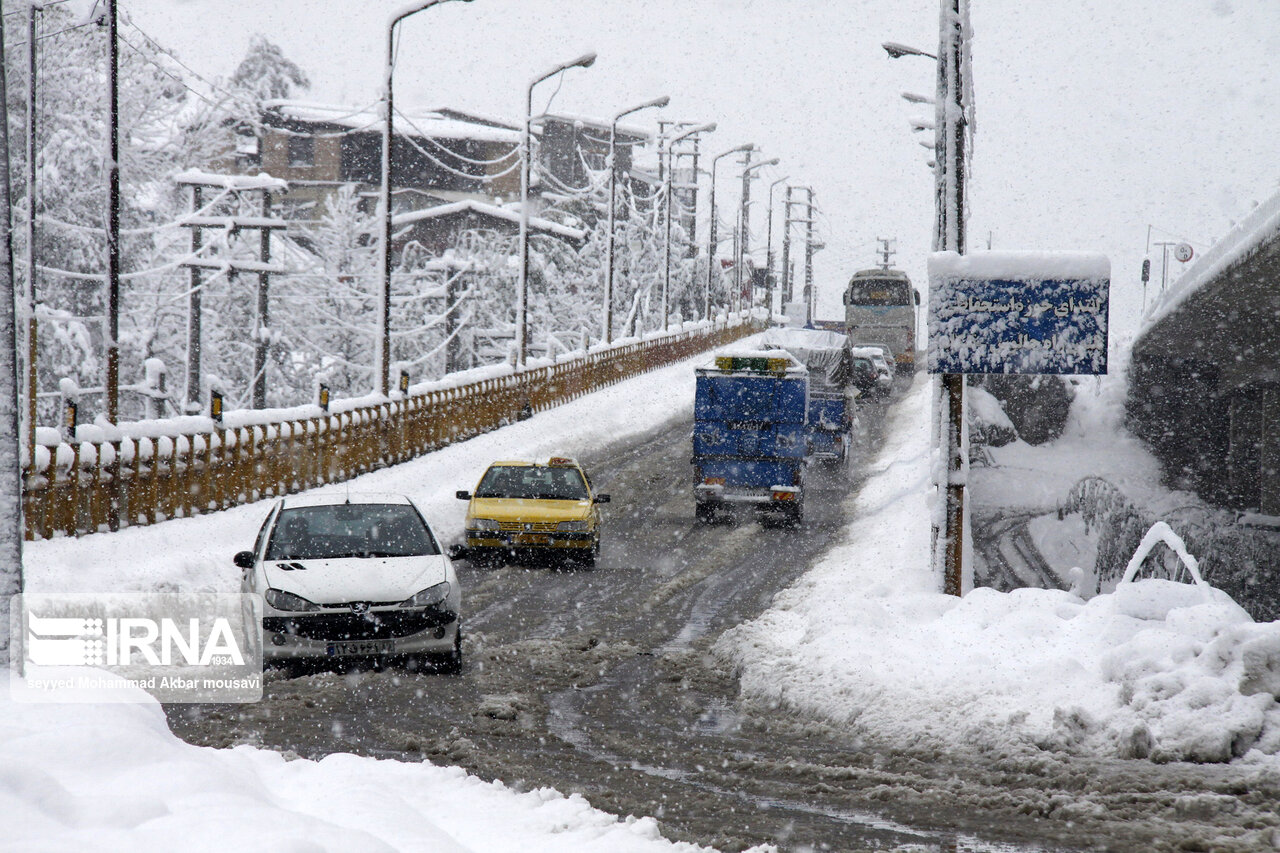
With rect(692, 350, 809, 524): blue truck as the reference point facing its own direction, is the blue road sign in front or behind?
behind

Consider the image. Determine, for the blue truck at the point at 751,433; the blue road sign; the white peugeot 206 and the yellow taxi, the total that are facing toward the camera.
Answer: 3

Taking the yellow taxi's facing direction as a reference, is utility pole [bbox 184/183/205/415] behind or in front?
behind

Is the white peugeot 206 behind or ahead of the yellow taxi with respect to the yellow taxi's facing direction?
ahead

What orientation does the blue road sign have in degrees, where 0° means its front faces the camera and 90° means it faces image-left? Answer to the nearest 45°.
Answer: approximately 0°

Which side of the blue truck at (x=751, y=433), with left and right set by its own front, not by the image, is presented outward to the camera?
back

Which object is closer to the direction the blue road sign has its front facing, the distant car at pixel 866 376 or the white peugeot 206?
the white peugeot 206

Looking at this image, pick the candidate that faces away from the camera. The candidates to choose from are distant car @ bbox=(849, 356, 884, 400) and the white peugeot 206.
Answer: the distant car

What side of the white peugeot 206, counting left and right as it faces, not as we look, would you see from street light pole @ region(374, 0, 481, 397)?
back
